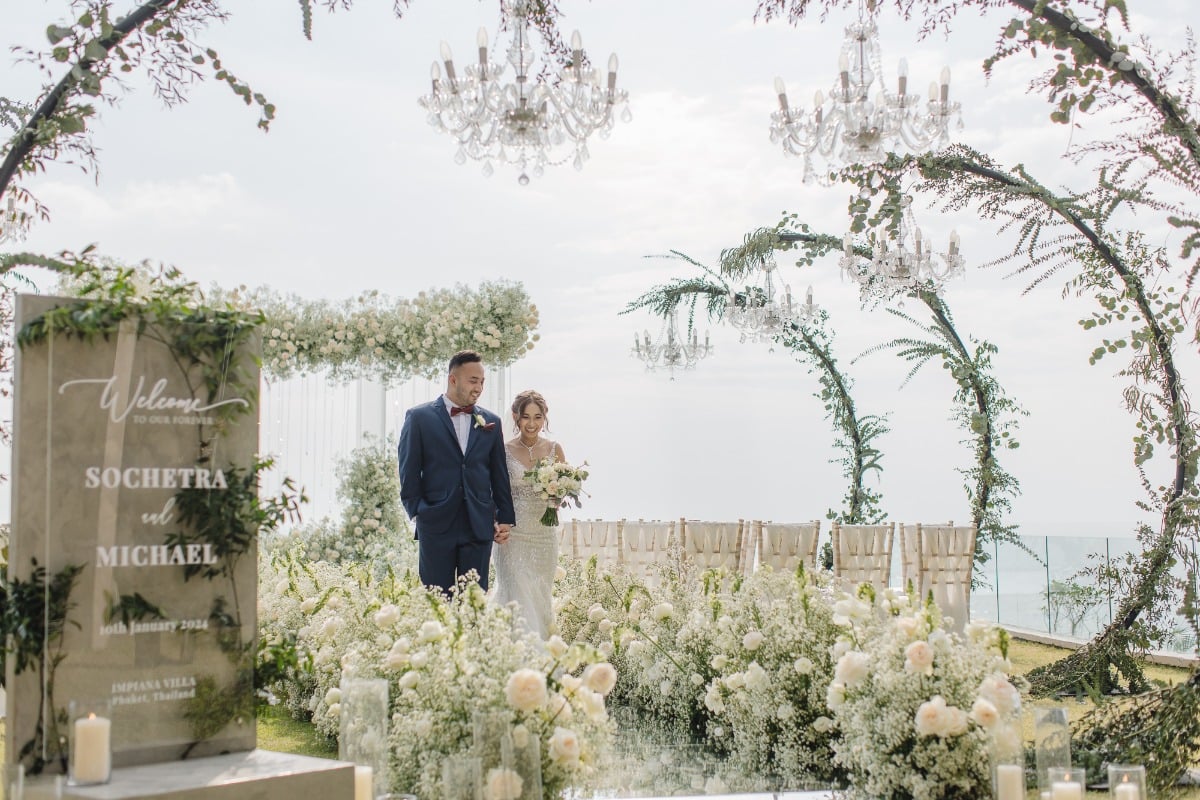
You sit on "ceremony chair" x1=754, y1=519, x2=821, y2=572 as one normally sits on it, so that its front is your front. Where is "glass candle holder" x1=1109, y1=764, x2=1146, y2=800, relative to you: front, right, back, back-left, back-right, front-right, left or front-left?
back

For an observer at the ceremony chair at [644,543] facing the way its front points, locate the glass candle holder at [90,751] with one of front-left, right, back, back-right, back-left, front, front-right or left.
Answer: back

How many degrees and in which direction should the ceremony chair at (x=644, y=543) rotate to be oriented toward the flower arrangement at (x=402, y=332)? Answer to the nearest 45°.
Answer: approximately 45° to its left

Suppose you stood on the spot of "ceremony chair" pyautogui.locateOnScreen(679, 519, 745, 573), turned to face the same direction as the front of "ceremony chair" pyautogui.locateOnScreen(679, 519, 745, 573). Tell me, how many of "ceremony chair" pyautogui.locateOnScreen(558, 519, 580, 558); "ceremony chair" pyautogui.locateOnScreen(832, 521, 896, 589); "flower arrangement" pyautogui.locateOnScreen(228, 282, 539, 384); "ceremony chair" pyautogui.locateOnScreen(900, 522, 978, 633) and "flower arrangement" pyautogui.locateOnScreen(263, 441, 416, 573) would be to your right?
2

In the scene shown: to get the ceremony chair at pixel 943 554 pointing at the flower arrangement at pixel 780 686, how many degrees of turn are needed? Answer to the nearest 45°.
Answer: approximately 180°

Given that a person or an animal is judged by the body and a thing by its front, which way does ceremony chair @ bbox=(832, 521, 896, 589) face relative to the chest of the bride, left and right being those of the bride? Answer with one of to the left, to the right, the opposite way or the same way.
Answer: the opposite way

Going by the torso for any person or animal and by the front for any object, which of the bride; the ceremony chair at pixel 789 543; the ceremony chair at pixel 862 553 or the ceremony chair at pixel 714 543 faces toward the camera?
the bride

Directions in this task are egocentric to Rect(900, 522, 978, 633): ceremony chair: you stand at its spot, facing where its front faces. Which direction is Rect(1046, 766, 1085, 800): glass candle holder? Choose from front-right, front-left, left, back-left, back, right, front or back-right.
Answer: back

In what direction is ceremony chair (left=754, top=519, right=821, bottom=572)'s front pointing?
away from the camera

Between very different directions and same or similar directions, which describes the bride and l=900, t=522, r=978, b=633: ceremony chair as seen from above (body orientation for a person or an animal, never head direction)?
very different directions

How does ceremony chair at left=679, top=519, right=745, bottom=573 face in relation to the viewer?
away from the camera

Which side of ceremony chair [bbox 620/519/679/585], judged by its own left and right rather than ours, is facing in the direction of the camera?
back

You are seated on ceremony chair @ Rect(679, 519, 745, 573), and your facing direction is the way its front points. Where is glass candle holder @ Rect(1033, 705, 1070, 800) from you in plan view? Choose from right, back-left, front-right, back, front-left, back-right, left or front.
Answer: back
